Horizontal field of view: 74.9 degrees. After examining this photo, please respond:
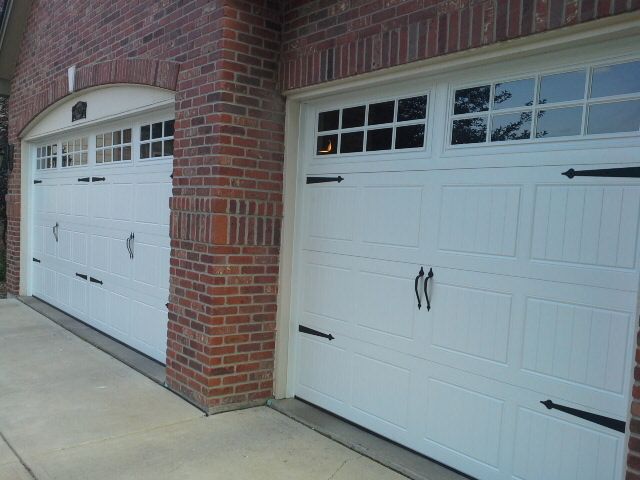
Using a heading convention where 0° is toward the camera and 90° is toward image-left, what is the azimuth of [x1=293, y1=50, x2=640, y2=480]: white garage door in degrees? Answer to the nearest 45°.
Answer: approximately 45°

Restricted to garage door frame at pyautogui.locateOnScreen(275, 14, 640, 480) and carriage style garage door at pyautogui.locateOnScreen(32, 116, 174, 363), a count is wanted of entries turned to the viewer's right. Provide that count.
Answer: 0

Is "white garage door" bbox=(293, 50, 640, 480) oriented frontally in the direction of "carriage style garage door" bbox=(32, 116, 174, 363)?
no

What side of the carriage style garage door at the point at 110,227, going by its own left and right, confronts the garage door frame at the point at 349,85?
left

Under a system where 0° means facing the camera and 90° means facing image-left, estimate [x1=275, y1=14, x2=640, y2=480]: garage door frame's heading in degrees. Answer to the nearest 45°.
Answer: approximately 45°

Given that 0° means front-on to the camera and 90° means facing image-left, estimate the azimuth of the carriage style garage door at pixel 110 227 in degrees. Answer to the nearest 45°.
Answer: approximately 45°

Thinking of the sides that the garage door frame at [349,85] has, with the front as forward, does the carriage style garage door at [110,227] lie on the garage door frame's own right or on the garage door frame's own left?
on the garage door frame's own right
